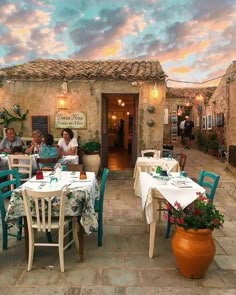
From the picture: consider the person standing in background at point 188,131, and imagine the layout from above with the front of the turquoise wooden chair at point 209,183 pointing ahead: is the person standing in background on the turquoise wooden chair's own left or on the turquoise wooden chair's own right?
on the turquoise wooden chair's own right

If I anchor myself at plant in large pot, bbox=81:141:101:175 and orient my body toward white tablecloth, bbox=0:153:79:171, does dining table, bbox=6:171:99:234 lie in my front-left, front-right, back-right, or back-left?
front-left

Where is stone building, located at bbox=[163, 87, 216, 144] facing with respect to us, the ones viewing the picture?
facing the viewer

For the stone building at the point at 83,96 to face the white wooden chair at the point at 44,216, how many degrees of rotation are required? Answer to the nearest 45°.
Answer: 0° — it already faces it

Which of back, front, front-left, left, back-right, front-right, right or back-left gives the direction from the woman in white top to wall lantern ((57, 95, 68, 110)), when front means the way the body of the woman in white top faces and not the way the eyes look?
back-right

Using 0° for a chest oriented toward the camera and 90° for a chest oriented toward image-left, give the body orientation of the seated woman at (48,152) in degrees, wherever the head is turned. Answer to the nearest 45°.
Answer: approximately 180°

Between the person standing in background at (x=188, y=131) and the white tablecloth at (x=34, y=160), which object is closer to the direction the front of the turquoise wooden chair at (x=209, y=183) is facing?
the white tablecloth

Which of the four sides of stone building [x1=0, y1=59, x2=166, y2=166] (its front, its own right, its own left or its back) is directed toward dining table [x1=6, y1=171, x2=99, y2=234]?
front

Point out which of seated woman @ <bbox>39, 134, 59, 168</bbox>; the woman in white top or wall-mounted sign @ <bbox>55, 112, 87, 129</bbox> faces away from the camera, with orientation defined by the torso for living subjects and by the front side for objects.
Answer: the seated woman

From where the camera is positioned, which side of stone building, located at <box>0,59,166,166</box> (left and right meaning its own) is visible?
front

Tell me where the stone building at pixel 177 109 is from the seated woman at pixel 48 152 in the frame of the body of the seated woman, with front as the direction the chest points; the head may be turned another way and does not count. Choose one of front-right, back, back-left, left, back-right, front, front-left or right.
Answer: front-right

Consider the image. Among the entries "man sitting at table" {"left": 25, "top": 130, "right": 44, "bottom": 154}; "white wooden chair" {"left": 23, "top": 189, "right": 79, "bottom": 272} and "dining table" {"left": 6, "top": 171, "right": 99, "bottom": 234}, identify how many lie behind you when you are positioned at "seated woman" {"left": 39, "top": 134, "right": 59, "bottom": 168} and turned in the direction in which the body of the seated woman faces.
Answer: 2

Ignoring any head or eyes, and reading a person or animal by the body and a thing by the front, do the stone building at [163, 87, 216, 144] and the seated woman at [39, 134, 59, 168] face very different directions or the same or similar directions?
very different directions
